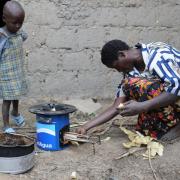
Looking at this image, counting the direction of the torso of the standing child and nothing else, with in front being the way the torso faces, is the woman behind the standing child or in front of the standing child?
in front

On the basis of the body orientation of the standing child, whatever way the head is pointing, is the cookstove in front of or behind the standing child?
in front

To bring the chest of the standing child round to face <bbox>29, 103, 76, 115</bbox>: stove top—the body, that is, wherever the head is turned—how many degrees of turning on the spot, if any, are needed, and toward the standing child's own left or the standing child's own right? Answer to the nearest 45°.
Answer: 0° — they already face it

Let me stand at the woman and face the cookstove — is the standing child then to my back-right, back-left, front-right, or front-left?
front-right

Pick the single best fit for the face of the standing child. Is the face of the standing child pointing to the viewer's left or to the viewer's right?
to the viewer's right
